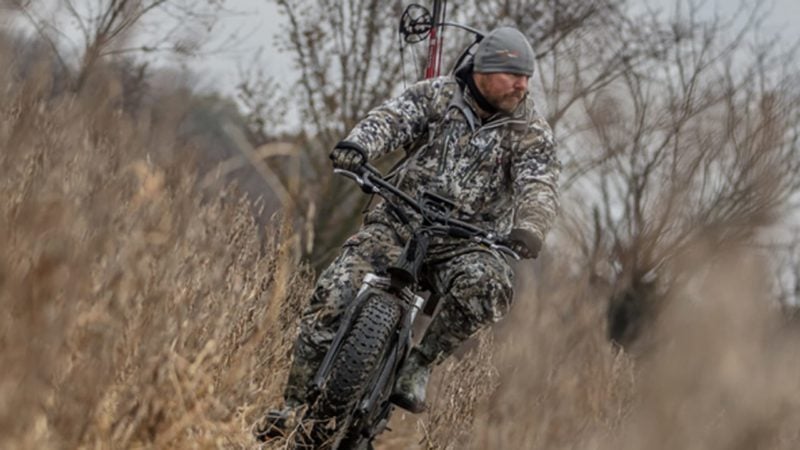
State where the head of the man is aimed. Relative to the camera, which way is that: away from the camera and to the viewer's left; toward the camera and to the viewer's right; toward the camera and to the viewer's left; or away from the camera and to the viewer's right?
toward the camera and to the viewer's right

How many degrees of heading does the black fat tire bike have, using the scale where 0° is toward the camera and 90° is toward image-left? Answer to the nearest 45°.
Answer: approximately 0°
